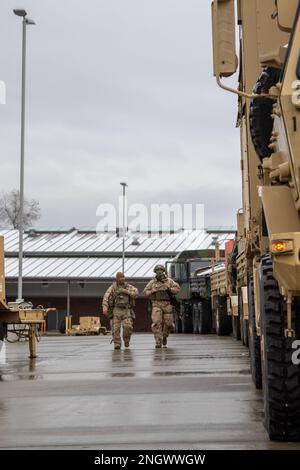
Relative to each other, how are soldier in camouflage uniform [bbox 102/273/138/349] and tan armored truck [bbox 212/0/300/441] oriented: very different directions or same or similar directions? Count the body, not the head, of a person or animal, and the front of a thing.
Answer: same or similar directions

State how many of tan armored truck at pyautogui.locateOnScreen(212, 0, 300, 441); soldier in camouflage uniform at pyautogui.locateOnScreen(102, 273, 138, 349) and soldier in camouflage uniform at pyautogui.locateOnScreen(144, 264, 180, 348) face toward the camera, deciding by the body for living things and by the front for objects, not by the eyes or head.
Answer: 3

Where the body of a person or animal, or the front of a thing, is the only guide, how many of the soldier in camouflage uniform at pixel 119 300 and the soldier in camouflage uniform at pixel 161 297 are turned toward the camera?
2

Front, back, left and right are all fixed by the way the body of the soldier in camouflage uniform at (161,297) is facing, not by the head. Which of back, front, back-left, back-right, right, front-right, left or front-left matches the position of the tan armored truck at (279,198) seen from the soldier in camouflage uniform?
front

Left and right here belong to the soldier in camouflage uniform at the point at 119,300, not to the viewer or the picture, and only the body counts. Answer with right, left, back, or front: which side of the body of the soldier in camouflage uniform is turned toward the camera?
front

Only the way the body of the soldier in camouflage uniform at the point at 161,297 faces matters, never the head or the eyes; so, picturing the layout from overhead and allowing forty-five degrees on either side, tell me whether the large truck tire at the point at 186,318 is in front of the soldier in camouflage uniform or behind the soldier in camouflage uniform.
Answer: behind

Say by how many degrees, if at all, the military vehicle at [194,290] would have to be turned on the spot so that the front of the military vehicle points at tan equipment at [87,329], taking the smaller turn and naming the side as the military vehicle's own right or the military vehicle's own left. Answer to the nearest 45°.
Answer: approximately 90° to the military vehicle's own right

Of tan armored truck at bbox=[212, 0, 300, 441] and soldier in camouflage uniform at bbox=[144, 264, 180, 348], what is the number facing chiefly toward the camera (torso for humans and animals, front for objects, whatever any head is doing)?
2

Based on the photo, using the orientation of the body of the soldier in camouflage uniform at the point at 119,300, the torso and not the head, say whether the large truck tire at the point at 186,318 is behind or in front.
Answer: behind

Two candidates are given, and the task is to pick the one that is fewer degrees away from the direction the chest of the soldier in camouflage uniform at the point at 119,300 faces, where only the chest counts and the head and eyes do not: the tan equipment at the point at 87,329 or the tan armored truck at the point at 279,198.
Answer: the tan armored truck

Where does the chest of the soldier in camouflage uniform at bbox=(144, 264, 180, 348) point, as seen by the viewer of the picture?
toward the camera

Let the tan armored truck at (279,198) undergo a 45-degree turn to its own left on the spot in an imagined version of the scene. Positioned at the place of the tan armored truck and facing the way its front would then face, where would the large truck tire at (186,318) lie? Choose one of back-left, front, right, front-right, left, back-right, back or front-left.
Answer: back-left
